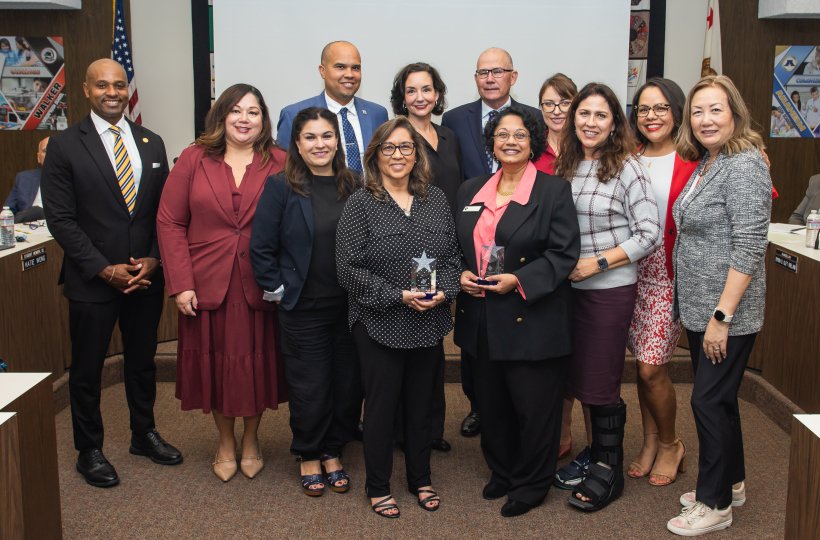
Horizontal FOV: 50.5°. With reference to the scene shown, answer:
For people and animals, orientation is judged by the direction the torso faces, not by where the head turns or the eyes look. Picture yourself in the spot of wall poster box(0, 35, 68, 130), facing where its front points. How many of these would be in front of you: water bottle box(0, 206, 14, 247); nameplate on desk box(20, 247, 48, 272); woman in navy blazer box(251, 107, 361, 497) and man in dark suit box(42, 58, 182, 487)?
4

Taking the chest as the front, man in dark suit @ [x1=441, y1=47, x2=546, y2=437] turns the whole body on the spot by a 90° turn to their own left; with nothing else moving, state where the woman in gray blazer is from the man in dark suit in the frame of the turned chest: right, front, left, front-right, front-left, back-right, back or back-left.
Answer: front-right

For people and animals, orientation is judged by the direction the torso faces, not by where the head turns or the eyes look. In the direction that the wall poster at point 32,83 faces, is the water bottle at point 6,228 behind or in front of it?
in front

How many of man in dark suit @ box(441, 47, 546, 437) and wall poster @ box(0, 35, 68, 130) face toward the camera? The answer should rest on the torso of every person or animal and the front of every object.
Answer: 2

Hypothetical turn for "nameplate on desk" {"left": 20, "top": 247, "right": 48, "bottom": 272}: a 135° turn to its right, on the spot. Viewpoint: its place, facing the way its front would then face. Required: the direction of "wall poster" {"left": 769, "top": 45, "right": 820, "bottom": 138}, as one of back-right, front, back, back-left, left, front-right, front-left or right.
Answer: back

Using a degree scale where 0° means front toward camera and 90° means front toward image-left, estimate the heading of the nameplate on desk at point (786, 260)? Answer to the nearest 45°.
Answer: approximately 45°

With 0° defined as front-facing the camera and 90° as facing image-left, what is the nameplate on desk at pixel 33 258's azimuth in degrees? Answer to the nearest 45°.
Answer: approximately 315°

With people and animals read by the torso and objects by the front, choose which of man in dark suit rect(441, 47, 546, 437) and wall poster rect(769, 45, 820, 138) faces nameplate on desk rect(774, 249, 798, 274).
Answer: the wall poster

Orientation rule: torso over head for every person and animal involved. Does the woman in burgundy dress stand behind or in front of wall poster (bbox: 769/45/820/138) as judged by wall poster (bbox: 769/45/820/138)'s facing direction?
in front

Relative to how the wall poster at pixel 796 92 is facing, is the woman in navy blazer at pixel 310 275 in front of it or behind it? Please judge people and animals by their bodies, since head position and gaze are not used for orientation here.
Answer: in front
